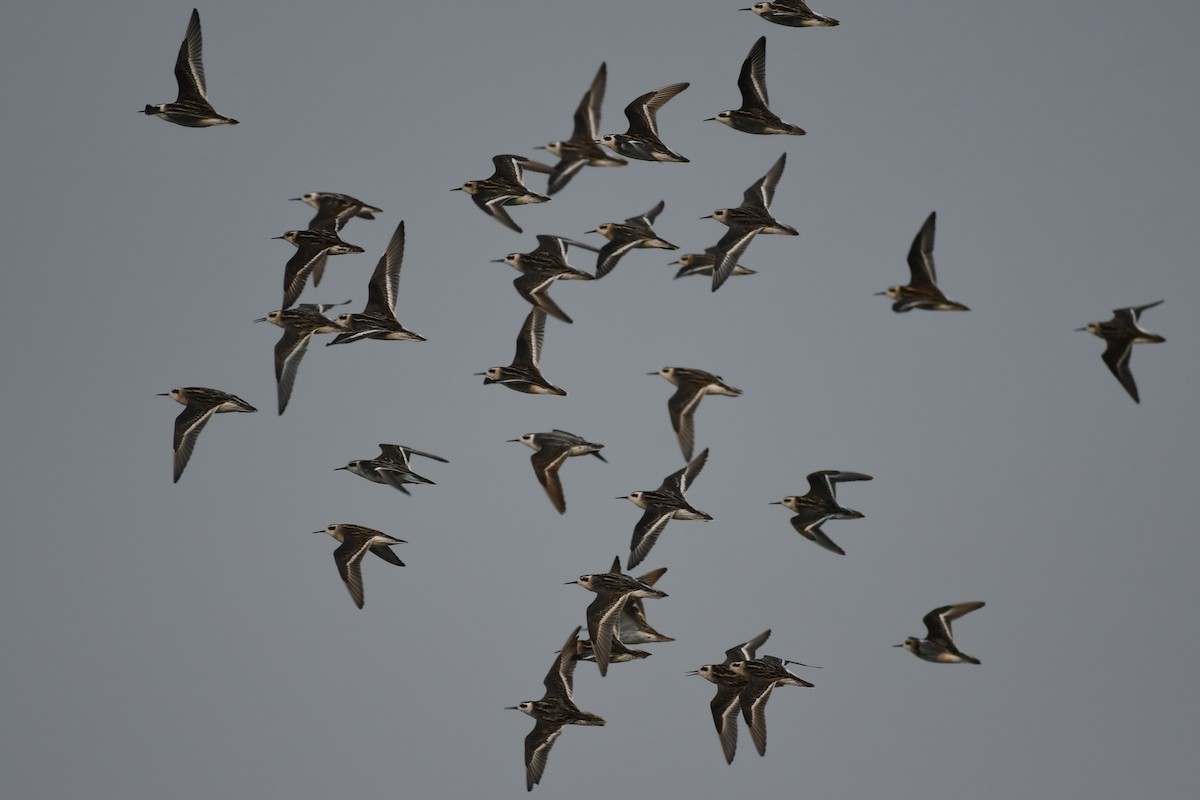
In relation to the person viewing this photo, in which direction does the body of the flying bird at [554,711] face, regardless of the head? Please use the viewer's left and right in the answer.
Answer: facing to the left of the viewer

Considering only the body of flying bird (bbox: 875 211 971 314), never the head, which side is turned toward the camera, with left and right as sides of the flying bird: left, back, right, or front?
left

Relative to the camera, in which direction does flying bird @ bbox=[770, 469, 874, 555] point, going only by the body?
to the viewer's left

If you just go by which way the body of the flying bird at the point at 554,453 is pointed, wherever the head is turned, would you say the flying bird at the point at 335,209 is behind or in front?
in front

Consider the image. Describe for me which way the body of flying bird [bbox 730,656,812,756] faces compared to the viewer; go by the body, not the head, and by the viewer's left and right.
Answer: facing to the left of the viewer

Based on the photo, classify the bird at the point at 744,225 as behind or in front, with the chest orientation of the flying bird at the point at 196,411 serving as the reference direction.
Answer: behind

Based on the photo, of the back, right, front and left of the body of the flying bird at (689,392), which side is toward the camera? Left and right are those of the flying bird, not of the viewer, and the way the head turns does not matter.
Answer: left

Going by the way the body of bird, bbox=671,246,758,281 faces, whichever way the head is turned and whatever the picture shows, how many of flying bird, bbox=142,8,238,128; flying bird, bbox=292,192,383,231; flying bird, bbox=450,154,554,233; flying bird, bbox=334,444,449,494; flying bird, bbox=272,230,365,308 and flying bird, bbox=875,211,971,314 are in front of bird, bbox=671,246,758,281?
5

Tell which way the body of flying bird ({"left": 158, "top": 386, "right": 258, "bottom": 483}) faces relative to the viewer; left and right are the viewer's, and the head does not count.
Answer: facing to the left of the viewer

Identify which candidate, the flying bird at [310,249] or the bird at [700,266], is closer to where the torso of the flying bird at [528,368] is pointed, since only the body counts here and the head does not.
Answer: the flying bird

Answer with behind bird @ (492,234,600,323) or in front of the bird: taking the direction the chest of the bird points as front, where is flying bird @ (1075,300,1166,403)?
behind

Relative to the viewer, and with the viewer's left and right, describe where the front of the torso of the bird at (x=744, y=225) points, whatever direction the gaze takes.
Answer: facing to the left of the viewer

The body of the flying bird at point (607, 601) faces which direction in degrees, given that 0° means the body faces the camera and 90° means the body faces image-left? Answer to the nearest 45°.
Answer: approximately 90°

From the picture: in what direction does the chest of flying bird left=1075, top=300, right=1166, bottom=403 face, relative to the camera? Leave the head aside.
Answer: to the viewer's left

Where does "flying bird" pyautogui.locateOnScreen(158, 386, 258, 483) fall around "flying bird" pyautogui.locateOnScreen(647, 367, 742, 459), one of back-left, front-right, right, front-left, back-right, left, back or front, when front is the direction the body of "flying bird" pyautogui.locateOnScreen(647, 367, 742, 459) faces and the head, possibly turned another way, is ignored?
front

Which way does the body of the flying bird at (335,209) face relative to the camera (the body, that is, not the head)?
to the viewer's left
